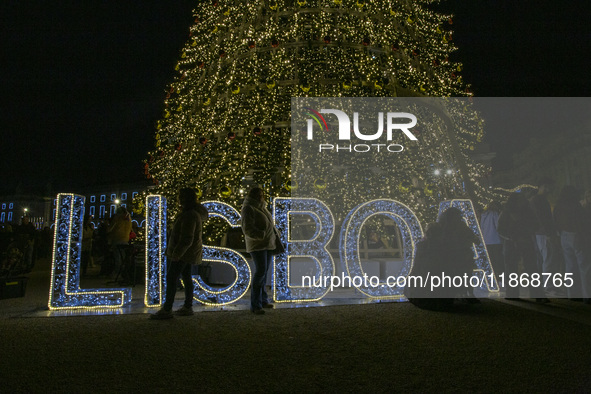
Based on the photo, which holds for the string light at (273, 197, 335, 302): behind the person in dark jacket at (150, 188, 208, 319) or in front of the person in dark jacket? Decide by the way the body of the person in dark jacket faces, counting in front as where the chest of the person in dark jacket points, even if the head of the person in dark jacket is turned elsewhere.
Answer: behind
